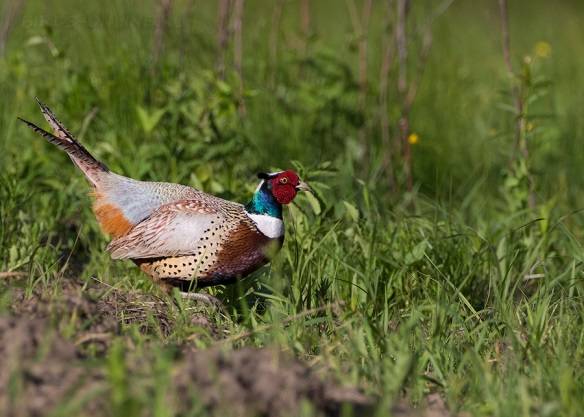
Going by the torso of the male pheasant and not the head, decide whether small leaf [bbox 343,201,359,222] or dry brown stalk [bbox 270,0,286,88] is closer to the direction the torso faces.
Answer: the small leaf

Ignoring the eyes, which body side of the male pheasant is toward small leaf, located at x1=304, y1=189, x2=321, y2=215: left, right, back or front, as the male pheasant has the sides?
front

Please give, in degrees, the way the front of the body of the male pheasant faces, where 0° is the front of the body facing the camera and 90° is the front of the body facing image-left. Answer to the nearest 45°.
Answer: approximately 270°

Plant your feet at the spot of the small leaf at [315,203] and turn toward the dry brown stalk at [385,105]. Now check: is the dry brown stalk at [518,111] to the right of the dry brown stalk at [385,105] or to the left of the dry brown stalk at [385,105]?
right

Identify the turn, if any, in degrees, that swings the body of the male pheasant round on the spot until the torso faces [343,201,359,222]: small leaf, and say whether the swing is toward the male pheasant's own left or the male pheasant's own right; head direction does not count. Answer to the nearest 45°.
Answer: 0° — it already faces it

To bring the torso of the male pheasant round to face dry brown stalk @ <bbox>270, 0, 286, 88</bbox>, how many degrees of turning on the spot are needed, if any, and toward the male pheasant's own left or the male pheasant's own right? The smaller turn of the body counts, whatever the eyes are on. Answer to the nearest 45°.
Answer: approximately 90° to the male pheasant's own left

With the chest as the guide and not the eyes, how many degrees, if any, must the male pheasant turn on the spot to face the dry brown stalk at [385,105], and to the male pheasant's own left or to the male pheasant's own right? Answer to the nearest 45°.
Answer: approximately 45° to the male pheasant's own left

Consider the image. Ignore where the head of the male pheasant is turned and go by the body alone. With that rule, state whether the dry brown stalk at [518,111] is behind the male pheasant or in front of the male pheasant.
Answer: in front
